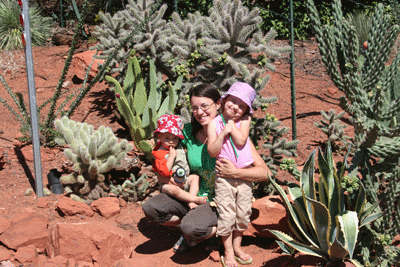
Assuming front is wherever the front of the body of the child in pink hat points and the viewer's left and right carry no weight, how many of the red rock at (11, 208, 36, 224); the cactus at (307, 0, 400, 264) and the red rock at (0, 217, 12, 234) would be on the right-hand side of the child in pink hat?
2

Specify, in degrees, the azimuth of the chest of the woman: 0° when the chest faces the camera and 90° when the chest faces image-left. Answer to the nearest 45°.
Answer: approximately 45°

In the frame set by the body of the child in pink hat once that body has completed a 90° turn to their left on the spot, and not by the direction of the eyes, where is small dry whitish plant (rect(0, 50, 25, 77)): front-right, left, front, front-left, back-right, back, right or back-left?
back-left

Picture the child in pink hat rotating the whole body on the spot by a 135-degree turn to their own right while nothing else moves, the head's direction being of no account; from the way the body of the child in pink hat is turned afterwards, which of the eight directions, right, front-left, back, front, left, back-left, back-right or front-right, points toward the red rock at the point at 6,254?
front-left

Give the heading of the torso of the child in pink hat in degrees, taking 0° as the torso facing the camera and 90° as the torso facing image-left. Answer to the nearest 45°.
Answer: approximately 0°

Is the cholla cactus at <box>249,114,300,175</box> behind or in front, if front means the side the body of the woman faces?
behind

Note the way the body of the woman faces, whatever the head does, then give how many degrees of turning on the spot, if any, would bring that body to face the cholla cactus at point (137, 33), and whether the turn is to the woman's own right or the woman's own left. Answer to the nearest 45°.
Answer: approximately 135° to the woman's own right

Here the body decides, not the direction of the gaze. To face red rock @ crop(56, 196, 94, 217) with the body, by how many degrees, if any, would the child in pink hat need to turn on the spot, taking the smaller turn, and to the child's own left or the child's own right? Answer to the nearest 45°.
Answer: approximately 90° to the child's own right

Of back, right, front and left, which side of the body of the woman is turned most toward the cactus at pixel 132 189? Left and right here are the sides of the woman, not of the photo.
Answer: right

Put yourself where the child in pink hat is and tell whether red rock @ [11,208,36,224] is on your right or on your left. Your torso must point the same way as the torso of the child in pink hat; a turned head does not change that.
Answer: on your right
